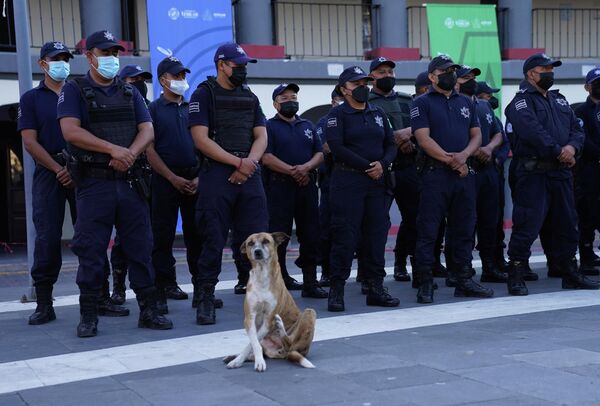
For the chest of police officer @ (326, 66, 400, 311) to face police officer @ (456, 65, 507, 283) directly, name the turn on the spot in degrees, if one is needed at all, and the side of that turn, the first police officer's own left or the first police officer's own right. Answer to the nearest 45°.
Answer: approximately 90° to the first police officer's own left

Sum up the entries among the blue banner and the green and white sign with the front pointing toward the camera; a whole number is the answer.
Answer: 2

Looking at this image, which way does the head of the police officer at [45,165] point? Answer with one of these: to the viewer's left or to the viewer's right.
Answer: to the viewer's right

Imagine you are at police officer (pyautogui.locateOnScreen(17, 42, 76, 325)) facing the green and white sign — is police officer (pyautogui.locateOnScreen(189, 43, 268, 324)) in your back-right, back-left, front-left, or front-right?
front-right

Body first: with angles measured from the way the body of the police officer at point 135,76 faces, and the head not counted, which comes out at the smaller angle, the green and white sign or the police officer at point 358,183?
the police officer

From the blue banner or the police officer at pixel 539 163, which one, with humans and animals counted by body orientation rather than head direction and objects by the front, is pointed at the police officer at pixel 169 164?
the blue banner

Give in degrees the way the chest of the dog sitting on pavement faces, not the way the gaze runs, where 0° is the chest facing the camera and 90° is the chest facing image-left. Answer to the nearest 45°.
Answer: approximately 45°

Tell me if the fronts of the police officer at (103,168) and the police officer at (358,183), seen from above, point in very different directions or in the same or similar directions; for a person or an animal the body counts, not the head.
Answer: same or similar directions

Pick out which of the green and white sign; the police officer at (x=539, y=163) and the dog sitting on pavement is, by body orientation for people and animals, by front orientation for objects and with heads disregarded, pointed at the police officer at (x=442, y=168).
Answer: the green and white sign

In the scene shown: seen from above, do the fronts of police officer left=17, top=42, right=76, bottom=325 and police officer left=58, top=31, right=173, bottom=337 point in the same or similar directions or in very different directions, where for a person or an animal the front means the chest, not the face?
same or similar directions

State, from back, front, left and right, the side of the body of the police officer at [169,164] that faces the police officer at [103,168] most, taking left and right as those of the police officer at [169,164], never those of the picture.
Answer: right

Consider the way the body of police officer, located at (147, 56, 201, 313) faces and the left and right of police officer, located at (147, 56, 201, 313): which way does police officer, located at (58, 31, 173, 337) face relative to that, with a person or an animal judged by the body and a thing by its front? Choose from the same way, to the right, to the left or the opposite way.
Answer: the same way

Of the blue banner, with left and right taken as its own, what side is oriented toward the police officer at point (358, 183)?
front

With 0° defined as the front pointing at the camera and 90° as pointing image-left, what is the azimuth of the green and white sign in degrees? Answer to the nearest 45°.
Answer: approximately 0°

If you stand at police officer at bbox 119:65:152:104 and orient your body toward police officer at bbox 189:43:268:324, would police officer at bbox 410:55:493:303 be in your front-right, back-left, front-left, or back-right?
front-left
